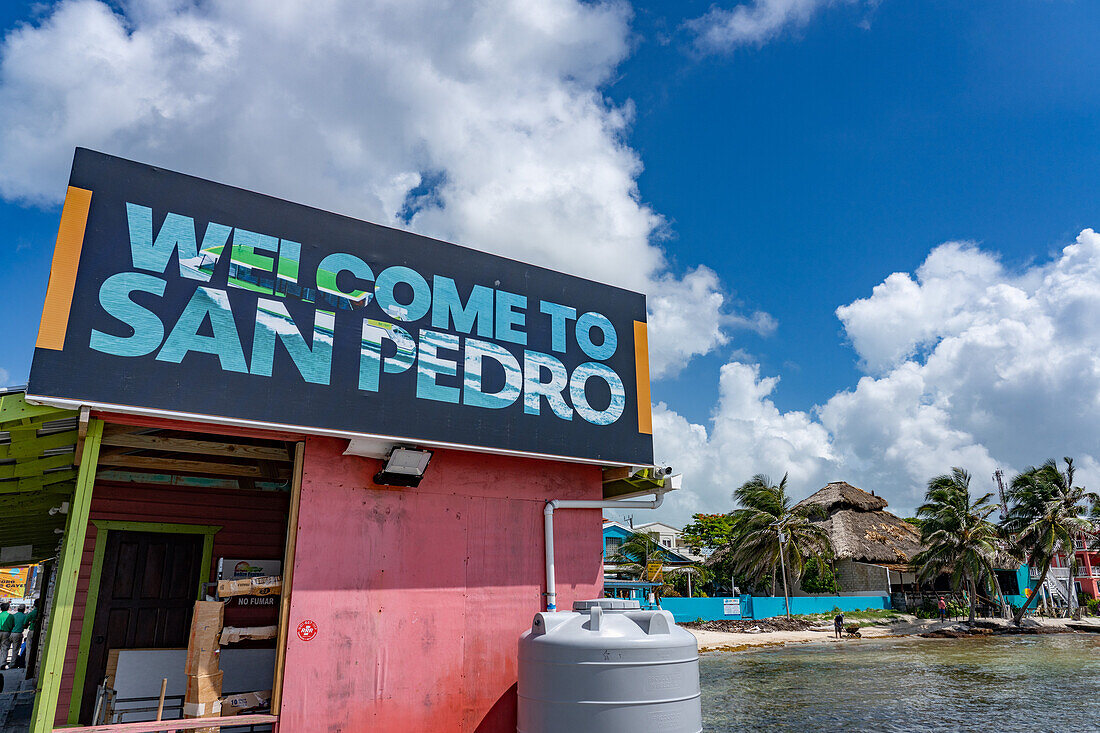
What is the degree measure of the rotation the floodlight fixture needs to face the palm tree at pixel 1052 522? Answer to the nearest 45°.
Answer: approximately 135° to its left

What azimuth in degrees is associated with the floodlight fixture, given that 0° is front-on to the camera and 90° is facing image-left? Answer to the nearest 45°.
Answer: approximately 0°

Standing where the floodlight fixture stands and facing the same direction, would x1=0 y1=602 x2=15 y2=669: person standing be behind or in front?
behind

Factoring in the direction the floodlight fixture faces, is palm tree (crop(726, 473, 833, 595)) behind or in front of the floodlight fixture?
behind

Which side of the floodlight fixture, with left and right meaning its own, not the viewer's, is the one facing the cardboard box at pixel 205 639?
right

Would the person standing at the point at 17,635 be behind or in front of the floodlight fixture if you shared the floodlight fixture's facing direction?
behind
